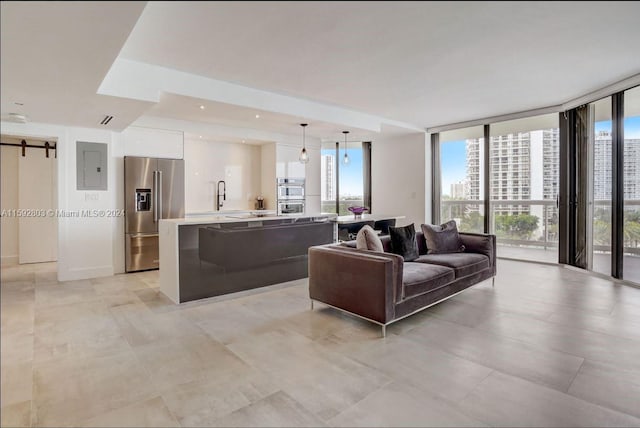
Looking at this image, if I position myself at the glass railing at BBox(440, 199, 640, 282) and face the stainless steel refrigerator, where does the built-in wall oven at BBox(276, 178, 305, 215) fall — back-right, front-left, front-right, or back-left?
front-right

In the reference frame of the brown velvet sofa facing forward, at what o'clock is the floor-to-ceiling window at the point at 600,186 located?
The floor-to-ceiling window is roughly at 9 o'clock from the brown velvet sofa.

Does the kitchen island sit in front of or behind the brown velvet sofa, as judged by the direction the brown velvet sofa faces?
behind

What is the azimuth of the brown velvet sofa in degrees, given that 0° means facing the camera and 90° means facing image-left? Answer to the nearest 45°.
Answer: approximately 315°

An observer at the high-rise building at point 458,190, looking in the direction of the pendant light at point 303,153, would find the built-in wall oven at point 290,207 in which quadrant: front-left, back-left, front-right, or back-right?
front-right

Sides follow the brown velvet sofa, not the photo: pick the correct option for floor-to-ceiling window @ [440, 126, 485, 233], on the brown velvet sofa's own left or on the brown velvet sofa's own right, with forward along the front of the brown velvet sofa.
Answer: on the brown velvet sofa's own left

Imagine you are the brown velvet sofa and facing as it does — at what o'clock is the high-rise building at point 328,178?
The high-rise building is roughly at 7 o'clock from the brown velvet sofa.

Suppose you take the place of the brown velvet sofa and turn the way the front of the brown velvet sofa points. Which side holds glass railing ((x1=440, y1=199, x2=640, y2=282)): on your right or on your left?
on your left

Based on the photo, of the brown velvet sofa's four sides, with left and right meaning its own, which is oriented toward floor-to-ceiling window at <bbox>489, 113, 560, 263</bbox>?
left

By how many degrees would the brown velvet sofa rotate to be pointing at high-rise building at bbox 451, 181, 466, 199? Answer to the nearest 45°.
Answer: approximately 135° to its left

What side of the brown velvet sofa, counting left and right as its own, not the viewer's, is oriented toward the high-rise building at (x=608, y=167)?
left

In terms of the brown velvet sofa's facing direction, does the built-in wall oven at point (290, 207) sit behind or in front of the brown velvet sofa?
behind
